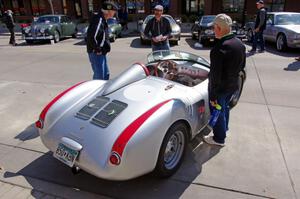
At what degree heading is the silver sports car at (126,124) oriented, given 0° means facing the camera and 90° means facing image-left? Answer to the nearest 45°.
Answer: approximately 225°

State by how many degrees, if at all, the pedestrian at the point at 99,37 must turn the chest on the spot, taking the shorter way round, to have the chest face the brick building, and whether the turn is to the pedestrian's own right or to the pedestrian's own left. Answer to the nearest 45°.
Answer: approximately 90° to the pedestrian's own left

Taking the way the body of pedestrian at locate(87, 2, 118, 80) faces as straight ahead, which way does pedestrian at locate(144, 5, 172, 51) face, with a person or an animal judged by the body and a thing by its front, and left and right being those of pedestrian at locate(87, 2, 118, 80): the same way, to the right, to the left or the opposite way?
to the right

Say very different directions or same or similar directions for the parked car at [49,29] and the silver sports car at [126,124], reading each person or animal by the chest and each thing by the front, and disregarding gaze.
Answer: very different directions

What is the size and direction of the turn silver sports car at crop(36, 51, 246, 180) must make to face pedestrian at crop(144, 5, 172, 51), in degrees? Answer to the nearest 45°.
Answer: approximately 45° to its left

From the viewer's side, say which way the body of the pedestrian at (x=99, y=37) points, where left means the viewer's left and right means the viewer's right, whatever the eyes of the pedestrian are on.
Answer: facing to the right of the viewer

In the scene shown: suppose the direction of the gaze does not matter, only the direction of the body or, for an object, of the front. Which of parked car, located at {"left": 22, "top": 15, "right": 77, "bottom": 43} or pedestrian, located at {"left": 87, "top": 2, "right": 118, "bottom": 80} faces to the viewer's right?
the pedestrian

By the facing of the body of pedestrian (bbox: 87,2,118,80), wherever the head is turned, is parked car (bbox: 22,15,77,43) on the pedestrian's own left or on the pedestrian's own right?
on the pedestrian's own left

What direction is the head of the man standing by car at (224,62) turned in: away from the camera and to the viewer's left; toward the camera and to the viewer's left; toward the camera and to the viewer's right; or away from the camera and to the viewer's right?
away from the camera and to the viewer's left

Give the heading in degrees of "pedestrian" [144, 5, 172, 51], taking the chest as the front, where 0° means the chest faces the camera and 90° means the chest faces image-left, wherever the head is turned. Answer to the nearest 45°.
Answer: approximately 0°

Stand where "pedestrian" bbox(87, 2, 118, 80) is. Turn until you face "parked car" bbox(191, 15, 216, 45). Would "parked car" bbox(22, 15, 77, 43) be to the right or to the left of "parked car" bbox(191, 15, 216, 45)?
left
